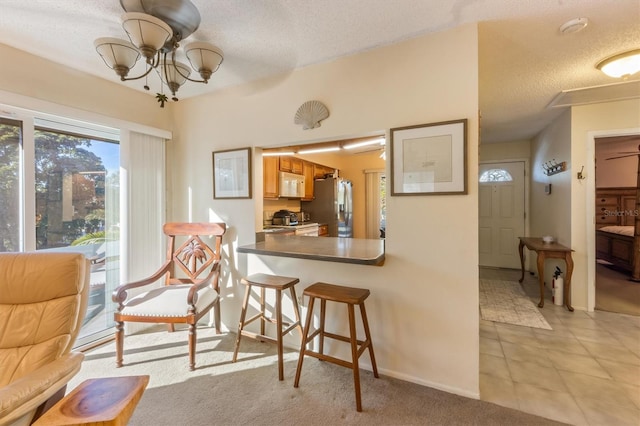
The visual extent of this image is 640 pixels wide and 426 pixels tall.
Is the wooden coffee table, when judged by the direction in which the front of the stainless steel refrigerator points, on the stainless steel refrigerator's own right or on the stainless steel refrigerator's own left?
on the stainless steel refrigerator's own right

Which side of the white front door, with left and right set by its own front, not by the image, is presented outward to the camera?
front

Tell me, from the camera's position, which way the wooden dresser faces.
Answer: facing the viewer

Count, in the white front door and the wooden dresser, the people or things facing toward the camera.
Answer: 2

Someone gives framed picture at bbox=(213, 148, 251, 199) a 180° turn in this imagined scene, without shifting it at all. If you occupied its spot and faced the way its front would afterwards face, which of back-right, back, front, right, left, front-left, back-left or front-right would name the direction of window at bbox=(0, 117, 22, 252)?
back-left

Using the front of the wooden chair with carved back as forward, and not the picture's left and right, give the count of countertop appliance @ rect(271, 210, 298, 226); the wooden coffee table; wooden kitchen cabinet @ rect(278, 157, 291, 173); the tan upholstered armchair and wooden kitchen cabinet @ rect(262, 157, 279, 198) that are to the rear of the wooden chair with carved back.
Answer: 3

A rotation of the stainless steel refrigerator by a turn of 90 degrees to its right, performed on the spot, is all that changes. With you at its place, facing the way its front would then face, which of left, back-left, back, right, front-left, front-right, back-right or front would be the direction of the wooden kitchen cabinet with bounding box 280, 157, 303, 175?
front

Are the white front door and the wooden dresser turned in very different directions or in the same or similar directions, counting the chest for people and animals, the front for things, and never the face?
same or similar directions

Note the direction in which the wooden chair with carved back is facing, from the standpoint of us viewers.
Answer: facing the viewer and to the left of the viewer

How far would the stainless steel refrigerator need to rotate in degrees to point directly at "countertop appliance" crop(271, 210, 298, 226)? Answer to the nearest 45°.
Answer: approximately 90° to its right

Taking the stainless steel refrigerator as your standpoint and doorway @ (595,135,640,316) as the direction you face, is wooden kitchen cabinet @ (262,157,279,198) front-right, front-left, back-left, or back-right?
back-right

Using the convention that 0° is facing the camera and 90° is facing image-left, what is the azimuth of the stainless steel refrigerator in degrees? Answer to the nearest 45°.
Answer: approximately 315°

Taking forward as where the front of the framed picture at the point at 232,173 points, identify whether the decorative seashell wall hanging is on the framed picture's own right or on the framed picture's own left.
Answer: on the framed picture's own left

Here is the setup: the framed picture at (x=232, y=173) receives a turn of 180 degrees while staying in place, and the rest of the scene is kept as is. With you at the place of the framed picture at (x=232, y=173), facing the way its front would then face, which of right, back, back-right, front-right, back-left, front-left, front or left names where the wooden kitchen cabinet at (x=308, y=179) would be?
front

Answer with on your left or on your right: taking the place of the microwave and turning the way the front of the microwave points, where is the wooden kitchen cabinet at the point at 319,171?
on your left

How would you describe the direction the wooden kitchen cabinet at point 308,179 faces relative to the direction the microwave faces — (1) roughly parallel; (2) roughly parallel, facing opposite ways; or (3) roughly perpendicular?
roughly parallel
